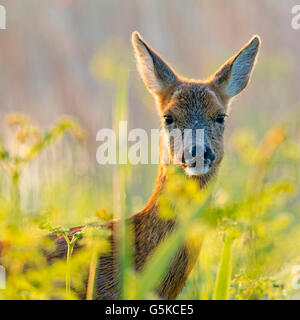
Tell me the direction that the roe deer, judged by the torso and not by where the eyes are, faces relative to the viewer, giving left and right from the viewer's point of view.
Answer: facing the viewer and to the right of the viewer
